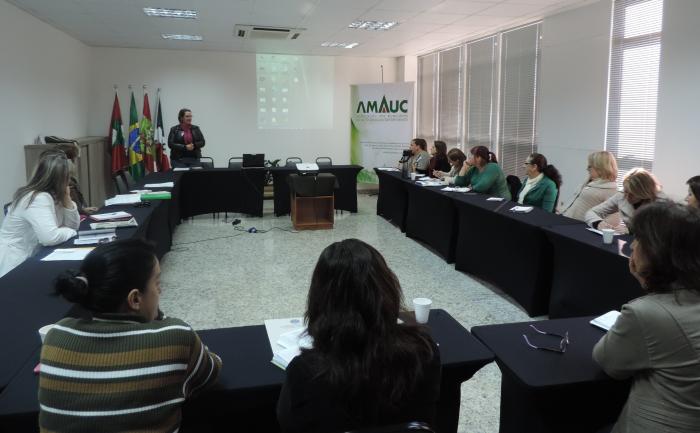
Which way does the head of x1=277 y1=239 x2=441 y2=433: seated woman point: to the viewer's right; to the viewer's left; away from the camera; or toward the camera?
away from the camera

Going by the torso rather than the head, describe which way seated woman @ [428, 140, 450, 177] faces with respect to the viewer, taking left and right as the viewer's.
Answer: facing to the left of the viewer

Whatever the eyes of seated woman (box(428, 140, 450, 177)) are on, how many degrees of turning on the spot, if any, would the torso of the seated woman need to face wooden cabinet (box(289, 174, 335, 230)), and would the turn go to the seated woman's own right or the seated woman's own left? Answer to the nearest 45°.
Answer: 0° — they already face it

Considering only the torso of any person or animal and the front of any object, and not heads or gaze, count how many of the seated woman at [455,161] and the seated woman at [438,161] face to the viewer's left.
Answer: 2

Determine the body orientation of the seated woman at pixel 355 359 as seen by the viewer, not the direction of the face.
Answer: away from the camera

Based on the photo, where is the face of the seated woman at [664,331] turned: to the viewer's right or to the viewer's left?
to the viewer's left

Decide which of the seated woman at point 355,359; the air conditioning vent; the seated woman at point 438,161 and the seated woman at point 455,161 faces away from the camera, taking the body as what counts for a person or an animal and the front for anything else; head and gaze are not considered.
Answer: the seated woman at point 355,359

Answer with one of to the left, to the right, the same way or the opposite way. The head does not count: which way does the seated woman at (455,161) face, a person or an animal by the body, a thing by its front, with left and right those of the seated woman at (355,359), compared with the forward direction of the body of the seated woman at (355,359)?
to the left

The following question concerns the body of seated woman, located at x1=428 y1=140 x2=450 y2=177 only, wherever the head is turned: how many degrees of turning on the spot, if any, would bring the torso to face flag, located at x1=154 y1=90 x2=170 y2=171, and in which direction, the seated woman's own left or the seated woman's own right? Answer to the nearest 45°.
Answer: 0° — they already face it

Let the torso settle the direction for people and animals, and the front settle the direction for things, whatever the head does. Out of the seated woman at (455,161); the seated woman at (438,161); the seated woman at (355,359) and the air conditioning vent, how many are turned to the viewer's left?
2

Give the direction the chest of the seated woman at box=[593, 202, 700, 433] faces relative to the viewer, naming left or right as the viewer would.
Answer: facing away from the viewer and to the left of the viewer

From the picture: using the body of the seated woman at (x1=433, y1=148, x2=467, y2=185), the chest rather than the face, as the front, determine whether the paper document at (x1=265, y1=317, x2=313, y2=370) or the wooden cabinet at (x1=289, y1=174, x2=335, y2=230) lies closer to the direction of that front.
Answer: the wooden cabinet

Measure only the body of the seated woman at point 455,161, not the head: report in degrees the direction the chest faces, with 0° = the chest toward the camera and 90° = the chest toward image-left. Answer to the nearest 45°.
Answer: approximately 90°

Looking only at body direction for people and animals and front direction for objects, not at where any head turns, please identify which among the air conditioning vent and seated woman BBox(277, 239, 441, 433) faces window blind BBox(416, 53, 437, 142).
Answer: the seated woman
